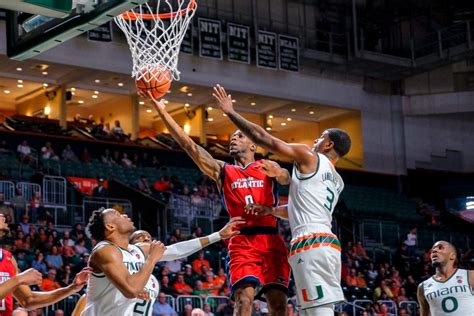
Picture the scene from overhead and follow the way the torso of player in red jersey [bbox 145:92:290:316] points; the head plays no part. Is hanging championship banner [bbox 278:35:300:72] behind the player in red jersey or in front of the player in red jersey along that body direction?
behind

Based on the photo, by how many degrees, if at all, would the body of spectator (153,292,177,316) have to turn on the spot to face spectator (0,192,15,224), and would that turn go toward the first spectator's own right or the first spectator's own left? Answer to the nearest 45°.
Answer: approximately 135° to the first spectator's own right

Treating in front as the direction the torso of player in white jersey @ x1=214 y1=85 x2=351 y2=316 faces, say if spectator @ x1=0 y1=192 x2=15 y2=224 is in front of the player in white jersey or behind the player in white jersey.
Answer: in front

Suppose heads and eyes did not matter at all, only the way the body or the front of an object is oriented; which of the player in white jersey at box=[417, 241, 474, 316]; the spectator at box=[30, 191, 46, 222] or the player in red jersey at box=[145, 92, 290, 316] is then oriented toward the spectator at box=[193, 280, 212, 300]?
the spectator at box=[30, 191, 46, 222]

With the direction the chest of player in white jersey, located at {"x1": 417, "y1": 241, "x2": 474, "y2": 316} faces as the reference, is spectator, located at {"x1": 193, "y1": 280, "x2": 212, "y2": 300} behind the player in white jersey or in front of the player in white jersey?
behind

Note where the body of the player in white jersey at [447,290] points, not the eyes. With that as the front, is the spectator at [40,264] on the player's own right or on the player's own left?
on the player's own right

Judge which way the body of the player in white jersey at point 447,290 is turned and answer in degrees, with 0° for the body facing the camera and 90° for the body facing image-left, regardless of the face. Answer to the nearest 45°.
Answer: approximately 0°

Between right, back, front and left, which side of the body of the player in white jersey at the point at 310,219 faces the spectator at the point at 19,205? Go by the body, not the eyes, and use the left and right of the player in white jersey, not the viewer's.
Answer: front

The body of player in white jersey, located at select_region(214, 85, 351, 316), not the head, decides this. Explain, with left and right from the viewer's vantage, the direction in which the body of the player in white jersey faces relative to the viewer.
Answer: facing away from the viewer and to the left of the viewer

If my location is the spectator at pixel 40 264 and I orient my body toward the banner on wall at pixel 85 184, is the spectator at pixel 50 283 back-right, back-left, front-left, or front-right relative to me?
back-right

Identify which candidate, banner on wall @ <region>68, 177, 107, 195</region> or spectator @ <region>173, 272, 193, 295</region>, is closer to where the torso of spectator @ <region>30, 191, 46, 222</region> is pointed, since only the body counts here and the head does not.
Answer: the spectator

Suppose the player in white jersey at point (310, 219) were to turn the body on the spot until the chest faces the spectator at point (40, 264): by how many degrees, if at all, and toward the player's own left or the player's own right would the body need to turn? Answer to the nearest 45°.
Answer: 0° — they already face them
